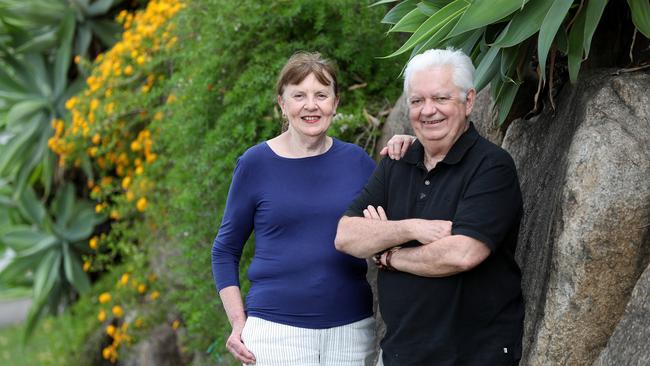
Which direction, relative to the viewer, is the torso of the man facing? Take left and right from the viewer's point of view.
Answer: facing the viewer and to the left of the viewer

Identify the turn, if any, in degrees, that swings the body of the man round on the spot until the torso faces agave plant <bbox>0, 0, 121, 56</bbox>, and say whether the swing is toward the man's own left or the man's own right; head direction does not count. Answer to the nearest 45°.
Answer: approximately 90° to the man's own right

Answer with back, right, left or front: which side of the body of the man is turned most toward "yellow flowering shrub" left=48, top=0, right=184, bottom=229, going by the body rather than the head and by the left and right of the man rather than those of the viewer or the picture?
right

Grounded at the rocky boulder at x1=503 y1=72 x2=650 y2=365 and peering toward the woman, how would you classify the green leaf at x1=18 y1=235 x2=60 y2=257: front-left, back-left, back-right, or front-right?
front-right

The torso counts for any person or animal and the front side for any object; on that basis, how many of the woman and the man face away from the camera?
0

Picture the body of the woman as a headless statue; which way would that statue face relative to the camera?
toward the camera

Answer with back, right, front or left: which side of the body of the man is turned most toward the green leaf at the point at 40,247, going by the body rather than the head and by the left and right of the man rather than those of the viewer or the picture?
right

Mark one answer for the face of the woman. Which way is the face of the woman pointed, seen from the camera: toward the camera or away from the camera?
toward the camera

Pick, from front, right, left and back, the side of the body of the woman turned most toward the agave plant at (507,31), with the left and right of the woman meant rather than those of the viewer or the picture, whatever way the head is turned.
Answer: left

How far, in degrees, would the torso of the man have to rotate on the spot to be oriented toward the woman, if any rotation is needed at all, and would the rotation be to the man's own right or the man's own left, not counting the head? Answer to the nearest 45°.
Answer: approximately 90° to the man's own right
